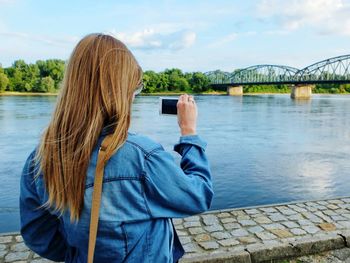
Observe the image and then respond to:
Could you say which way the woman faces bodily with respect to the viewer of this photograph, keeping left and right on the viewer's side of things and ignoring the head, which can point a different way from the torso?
facing away from the viewer and to the right of the viewer

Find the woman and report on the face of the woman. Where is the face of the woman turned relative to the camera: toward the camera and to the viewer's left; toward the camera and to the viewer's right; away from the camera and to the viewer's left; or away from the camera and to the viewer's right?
away from the camera and to the viewer's right
